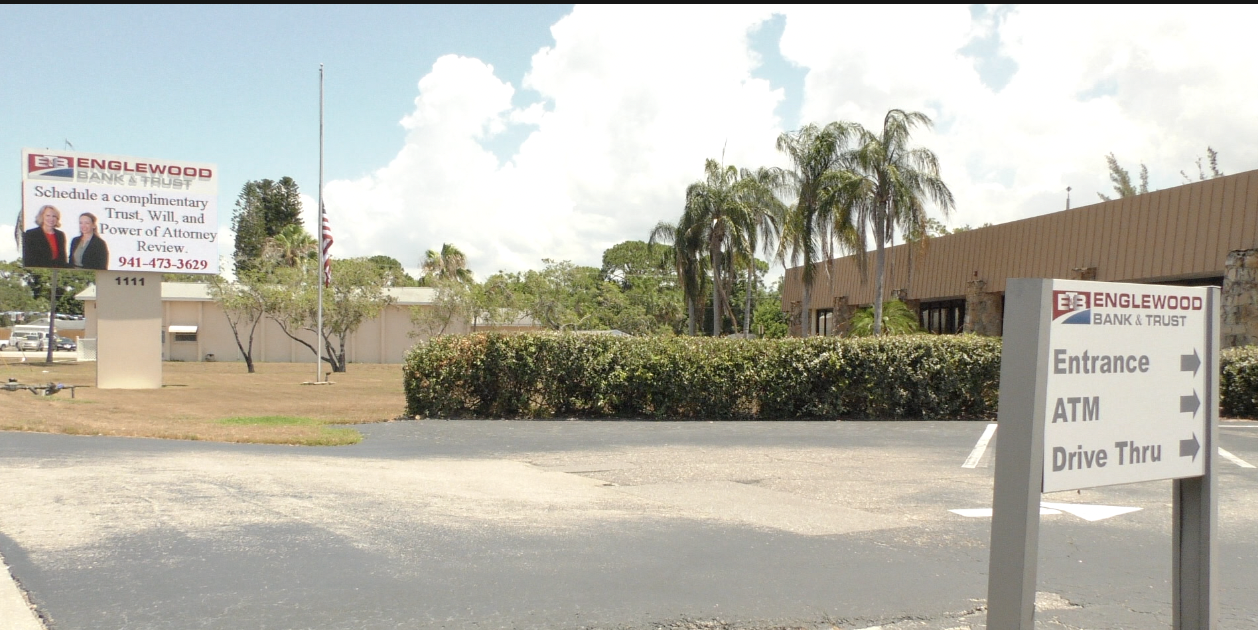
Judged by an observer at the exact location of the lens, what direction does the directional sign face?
facing the viewer and to the right of the viewer

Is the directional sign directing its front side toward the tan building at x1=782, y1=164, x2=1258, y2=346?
no

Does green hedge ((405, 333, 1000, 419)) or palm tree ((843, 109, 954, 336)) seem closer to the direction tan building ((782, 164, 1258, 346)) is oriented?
the green hedge

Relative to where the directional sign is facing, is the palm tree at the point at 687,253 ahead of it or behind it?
behind

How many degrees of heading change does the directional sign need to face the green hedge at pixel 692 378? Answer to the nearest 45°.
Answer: approximately 180°

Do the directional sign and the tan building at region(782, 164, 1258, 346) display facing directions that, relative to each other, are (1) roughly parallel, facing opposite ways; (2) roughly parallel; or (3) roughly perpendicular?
roughly perpendicular

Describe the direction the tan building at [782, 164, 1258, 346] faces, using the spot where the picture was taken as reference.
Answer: facing the viewer and to the left of the viewer

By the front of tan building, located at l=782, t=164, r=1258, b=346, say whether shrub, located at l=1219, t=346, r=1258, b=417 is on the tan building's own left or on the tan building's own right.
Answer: on the tan building's own left

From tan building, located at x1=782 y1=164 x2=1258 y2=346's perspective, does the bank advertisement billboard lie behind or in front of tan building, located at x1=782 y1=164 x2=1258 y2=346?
in front

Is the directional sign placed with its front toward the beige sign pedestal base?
no

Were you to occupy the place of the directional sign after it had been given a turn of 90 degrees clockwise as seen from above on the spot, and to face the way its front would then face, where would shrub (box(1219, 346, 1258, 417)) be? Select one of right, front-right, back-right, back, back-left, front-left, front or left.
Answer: back-right

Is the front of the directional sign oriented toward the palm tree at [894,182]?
no

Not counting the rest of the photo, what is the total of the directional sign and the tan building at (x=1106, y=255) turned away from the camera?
0

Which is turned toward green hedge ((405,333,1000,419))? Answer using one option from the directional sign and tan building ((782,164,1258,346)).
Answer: the tan building

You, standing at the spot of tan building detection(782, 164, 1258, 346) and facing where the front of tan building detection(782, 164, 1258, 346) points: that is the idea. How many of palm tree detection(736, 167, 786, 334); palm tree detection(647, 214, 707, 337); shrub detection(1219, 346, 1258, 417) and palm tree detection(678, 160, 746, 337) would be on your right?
3

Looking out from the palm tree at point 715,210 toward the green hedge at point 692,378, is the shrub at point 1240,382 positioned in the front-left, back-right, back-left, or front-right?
front-left

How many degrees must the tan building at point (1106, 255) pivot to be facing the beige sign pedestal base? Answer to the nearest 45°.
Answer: approximately 45° to its right
